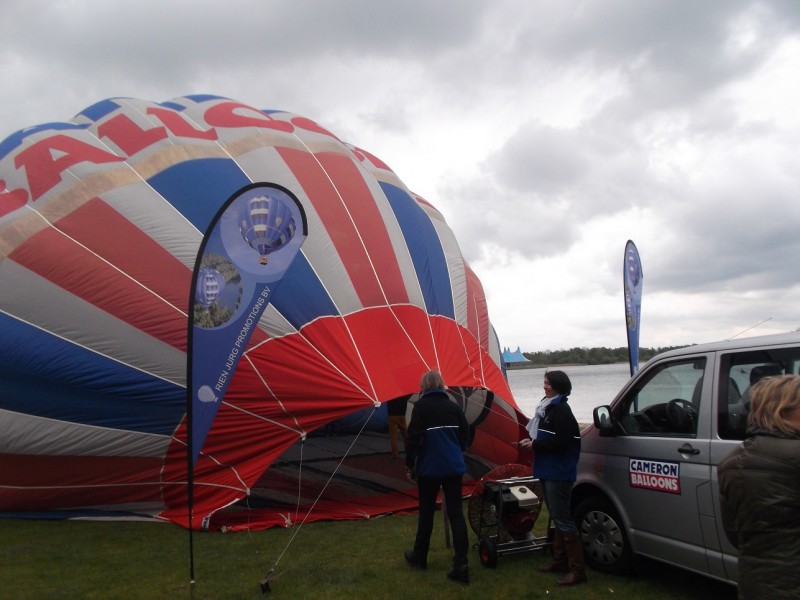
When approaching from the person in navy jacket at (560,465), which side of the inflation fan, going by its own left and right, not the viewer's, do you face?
back

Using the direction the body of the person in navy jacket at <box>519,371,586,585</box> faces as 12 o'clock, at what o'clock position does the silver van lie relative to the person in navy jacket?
The silver van is roughly at 7 o'clock from the person in navy jacket.

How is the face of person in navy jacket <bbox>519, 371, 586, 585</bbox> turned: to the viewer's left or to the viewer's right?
to the viewer's left

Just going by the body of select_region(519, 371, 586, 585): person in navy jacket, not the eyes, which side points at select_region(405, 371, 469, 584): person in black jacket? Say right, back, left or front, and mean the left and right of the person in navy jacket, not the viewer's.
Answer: front

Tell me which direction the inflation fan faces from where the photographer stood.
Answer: facing away from the viewer and to the left of the viewer

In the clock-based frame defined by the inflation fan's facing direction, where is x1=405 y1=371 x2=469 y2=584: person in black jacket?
The person in black jacket is roughly at 9 o'clock from the inflation fan.

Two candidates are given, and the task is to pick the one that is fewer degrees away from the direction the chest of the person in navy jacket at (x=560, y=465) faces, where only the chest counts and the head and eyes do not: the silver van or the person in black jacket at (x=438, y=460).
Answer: the person in black jacket

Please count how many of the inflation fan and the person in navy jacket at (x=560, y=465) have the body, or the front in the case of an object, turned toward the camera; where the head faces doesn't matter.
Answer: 0

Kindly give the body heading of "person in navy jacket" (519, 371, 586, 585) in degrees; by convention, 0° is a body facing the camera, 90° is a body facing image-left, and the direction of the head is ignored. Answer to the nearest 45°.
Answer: approximately 90°

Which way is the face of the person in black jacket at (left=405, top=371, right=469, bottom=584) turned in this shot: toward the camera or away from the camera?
away from the camera

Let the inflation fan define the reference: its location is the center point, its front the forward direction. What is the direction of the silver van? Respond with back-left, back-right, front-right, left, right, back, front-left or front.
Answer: back

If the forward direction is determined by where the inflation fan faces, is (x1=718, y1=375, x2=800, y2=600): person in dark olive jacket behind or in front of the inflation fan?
behind
